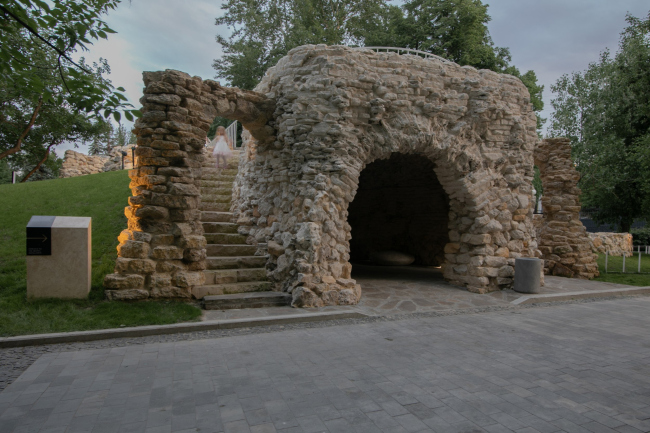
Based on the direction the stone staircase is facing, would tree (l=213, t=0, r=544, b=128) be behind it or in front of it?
behind

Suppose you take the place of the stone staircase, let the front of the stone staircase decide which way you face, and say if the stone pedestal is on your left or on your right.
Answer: on your right

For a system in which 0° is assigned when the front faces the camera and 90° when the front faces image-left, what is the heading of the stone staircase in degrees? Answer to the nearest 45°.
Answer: approximately 0°

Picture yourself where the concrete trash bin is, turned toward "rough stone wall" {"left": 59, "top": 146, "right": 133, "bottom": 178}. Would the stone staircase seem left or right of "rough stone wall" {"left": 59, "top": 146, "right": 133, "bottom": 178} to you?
left

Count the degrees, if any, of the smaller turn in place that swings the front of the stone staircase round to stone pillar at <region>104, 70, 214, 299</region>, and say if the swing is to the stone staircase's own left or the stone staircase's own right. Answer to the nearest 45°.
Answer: approximately 45° to the stone staircase's own right

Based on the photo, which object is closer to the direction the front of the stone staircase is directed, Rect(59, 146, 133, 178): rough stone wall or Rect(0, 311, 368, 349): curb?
the curb

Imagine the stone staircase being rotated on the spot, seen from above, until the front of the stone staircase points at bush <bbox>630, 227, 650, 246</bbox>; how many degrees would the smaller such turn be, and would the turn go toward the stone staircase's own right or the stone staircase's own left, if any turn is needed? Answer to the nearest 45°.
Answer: approximately 135° to the stone staircase's own left

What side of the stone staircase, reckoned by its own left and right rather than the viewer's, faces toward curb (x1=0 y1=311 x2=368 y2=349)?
front

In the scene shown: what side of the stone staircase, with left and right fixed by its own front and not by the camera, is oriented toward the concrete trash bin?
left

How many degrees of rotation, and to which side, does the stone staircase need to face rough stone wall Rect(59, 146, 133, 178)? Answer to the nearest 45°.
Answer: approximately 135° to its right

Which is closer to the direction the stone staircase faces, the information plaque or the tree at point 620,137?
the information plaque
